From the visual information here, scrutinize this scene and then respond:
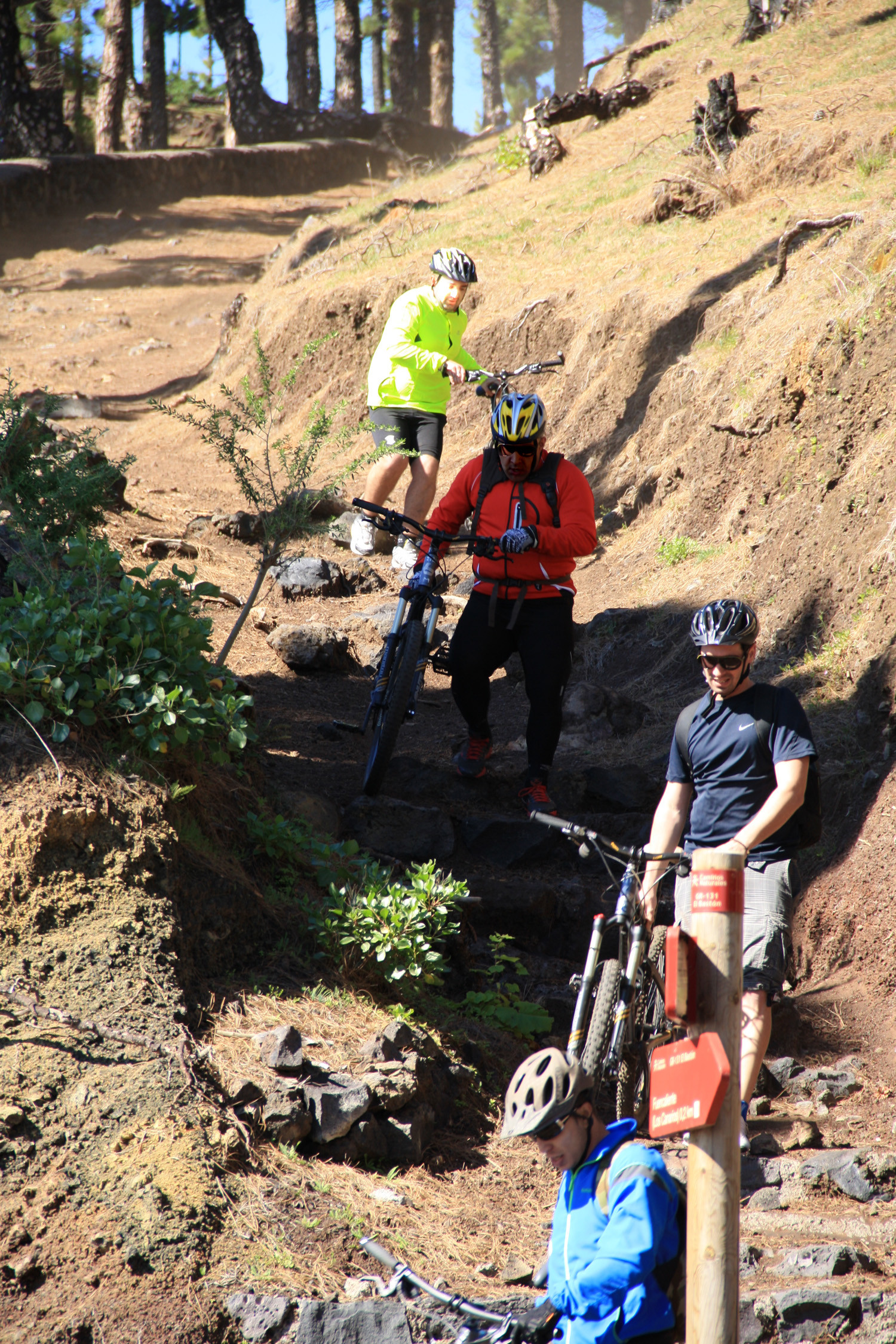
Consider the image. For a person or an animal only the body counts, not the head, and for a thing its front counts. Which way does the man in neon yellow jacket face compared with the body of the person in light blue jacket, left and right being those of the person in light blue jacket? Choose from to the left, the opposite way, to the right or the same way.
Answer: to the left

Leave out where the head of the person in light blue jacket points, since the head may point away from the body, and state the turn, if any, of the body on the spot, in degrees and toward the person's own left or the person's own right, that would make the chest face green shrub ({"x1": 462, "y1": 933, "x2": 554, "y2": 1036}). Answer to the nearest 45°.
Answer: approximately 135° to the person's own right

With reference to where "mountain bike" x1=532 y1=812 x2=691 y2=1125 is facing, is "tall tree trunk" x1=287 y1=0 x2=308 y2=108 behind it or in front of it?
behind

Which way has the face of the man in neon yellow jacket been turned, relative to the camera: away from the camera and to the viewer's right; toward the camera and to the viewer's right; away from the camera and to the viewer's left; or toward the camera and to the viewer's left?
toward the camera and to the viewer's right

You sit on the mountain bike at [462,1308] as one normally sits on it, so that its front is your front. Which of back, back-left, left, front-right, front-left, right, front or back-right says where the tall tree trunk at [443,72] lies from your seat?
back-right

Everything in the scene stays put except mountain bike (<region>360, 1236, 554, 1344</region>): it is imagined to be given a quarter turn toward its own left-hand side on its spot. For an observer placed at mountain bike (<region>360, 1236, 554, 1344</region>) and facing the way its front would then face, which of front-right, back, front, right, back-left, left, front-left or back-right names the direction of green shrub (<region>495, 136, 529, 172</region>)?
back-left

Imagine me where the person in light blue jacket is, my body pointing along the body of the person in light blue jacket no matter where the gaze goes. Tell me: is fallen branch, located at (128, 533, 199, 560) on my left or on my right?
on my right

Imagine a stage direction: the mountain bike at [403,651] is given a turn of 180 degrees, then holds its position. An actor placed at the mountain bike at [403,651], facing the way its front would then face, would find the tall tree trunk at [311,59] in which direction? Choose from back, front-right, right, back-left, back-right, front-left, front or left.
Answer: front

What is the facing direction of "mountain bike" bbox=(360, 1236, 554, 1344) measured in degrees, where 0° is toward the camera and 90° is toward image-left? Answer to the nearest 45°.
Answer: approximately 45°

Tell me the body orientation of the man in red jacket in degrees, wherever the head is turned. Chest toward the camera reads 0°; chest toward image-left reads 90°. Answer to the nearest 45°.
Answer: approximately 0°

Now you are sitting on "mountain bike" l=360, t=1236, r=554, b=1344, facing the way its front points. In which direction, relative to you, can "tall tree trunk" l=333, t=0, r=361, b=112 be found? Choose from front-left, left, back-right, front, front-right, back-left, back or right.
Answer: back-right

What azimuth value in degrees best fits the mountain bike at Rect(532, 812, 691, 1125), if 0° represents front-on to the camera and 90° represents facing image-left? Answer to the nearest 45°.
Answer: approximately 0°

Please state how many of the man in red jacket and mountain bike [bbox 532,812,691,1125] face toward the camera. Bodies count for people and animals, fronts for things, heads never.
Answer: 2
